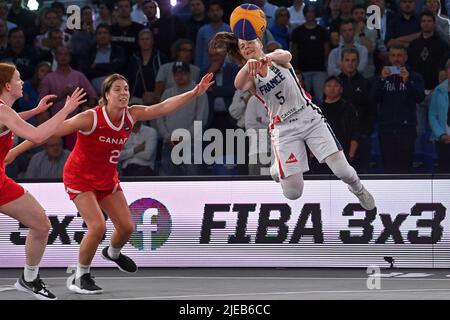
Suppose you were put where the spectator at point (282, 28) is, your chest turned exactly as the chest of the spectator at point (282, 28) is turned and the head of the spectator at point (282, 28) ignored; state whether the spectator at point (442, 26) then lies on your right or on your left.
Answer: on your left

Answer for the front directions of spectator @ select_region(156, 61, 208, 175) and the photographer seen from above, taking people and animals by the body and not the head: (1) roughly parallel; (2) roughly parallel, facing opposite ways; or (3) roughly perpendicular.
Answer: roughly parallel

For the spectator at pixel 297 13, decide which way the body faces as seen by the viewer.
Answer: toward the camera

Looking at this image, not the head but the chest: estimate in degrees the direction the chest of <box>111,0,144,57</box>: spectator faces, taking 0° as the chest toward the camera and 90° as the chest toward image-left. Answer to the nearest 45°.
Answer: approximately 0°

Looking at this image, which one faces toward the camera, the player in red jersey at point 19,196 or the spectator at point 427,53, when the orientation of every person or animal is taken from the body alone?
the spectator

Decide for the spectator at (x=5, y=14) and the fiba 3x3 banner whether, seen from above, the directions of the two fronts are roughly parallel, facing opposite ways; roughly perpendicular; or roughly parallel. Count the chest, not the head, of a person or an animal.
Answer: roughly parallel

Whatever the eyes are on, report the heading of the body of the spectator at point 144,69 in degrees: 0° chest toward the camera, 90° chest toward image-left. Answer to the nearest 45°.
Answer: approximately 0°

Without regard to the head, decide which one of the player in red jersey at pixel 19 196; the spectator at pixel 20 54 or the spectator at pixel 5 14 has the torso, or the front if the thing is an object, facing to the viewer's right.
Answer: the player in red jersey

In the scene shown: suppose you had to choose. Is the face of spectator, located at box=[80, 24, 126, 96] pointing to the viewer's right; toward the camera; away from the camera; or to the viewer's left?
toward the camera

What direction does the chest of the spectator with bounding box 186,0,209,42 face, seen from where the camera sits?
toward the camera

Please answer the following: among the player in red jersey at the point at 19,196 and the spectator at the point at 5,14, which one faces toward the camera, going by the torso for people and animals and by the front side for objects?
the spectator

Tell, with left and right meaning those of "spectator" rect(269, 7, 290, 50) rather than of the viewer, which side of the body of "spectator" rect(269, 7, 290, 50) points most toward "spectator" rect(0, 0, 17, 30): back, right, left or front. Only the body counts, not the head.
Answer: right

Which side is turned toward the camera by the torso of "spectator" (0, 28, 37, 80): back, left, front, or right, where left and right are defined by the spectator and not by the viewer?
front

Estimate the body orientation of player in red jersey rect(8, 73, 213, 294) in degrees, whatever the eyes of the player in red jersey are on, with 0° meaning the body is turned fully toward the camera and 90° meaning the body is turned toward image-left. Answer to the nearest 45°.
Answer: approximately 315°

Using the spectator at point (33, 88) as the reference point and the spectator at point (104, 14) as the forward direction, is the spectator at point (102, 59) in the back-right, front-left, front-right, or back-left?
front-right

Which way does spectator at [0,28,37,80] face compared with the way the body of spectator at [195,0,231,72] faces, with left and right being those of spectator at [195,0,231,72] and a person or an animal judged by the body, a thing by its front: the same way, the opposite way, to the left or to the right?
the same way
